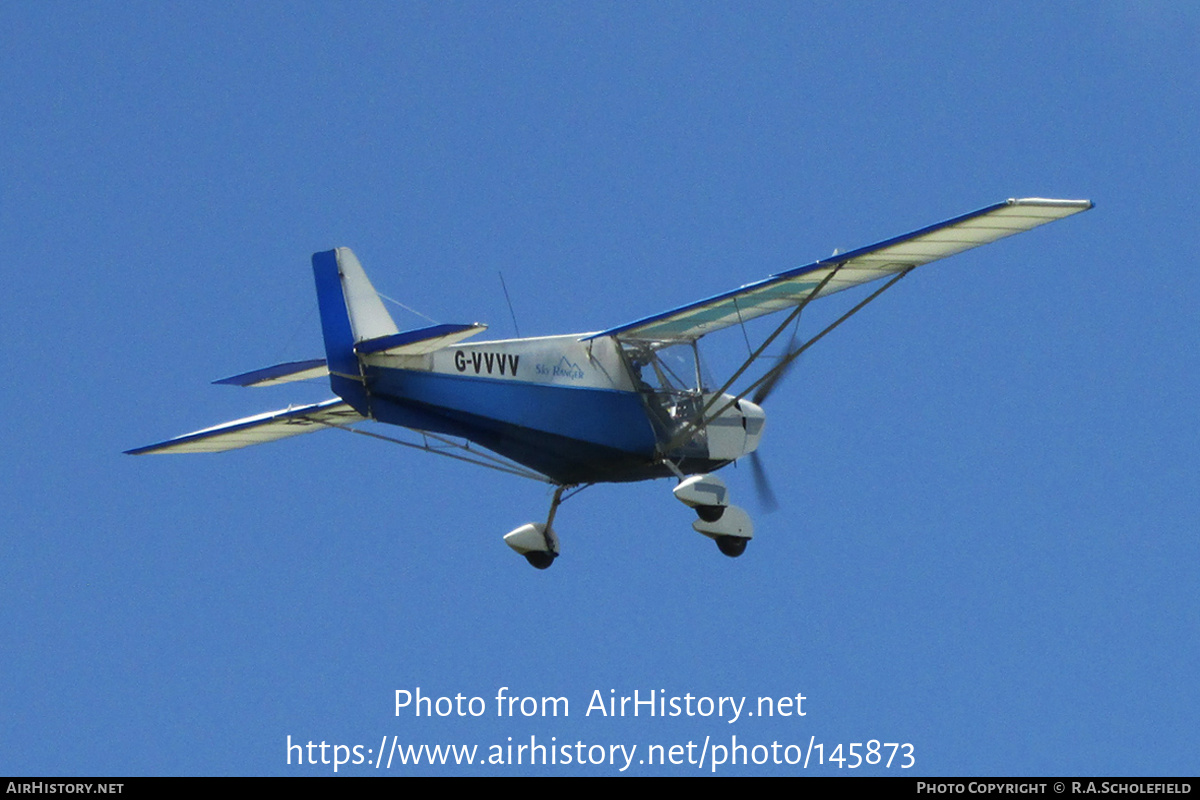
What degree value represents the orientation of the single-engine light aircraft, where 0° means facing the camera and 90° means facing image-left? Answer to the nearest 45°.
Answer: approximately 225°
